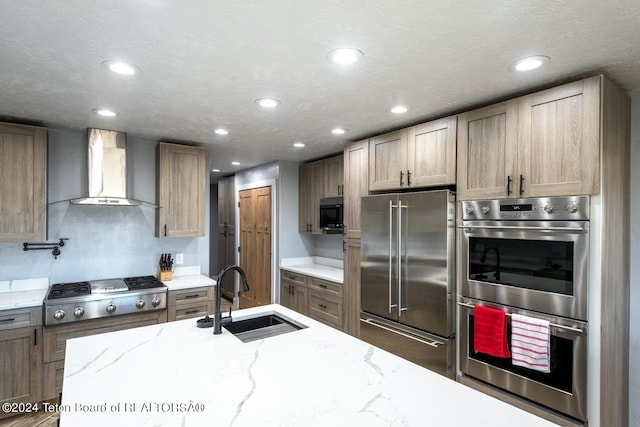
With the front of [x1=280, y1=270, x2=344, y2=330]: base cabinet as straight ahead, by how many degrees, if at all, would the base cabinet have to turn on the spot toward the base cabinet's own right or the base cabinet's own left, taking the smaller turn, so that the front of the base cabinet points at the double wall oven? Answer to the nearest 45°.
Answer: approximately 90° to the base cabinet's own left

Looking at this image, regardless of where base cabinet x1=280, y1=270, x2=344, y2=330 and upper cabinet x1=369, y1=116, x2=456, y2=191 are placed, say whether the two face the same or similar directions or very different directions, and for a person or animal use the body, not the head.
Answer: same or similar directions

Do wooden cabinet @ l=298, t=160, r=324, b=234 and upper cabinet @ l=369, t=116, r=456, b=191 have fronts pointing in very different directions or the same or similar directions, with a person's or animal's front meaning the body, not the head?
same or similar directions

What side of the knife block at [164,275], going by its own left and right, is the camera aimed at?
front

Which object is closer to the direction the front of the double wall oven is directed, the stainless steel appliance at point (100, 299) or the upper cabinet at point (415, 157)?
the stainless steel appliance

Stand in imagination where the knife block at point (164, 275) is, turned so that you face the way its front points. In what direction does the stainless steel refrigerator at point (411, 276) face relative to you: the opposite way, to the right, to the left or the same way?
to the right

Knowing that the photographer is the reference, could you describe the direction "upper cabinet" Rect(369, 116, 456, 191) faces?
facing the viewer and to the left of the viewer

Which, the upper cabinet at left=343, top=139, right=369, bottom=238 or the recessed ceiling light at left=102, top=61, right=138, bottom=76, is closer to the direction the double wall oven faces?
the recessed ceiling light

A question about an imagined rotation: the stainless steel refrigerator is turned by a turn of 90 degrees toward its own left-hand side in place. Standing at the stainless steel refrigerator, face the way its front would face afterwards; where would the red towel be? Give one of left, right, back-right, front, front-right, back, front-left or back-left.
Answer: front

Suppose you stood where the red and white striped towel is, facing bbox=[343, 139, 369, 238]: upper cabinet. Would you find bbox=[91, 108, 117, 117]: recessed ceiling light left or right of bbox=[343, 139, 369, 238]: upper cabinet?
left

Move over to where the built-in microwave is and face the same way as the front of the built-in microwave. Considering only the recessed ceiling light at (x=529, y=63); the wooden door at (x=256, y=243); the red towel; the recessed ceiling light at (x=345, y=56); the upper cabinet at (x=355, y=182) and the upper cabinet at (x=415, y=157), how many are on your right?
1

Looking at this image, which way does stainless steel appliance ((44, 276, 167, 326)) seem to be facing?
toward the camera

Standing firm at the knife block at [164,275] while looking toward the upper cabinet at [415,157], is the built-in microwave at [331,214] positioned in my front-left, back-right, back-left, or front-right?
front-left

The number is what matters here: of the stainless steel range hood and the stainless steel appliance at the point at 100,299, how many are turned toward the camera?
2

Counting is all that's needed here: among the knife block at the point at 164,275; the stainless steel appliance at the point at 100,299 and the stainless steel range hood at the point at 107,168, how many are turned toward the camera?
3

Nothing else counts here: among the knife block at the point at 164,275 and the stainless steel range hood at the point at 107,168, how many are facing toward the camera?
2

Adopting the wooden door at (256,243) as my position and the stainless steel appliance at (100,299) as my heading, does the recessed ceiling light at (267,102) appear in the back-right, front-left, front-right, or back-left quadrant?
front-left
